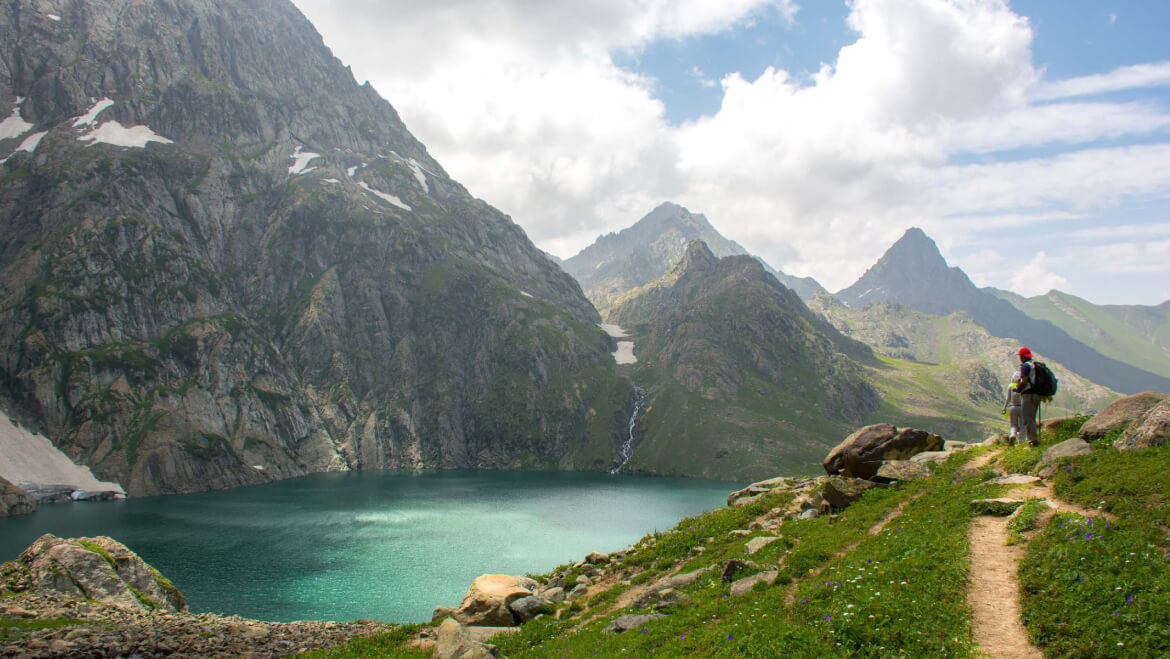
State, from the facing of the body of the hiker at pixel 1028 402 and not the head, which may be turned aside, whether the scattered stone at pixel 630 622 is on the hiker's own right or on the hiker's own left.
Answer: on the hiker's own left

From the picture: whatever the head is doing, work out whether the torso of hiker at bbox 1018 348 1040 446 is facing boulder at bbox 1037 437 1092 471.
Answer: no

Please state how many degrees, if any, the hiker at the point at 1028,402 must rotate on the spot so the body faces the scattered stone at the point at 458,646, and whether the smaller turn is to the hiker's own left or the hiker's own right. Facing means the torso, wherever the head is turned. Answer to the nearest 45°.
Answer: approximately 45° to the hiker's own left

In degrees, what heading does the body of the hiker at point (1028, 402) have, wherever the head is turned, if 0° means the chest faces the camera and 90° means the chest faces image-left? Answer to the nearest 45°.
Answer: approximately 90°

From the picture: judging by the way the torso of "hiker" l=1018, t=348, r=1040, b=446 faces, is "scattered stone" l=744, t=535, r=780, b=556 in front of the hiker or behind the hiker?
in front

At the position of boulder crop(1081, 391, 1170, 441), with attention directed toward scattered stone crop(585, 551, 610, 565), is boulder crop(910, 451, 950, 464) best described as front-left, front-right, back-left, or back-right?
front-right

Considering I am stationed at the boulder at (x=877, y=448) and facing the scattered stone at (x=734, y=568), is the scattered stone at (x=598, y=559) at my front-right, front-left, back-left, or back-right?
front-right

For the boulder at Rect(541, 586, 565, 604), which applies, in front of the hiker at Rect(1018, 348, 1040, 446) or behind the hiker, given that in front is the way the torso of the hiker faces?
in front

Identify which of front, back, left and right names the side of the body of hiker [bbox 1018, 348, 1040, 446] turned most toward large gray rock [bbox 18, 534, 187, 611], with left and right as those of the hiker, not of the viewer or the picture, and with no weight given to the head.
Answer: front

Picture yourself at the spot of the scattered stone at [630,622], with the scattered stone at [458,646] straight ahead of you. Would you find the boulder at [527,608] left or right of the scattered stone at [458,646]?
right

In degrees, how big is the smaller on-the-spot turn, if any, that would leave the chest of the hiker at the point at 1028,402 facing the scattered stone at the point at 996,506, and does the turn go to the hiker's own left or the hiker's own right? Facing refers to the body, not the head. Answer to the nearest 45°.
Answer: approximately 90° to the hiker's own left
